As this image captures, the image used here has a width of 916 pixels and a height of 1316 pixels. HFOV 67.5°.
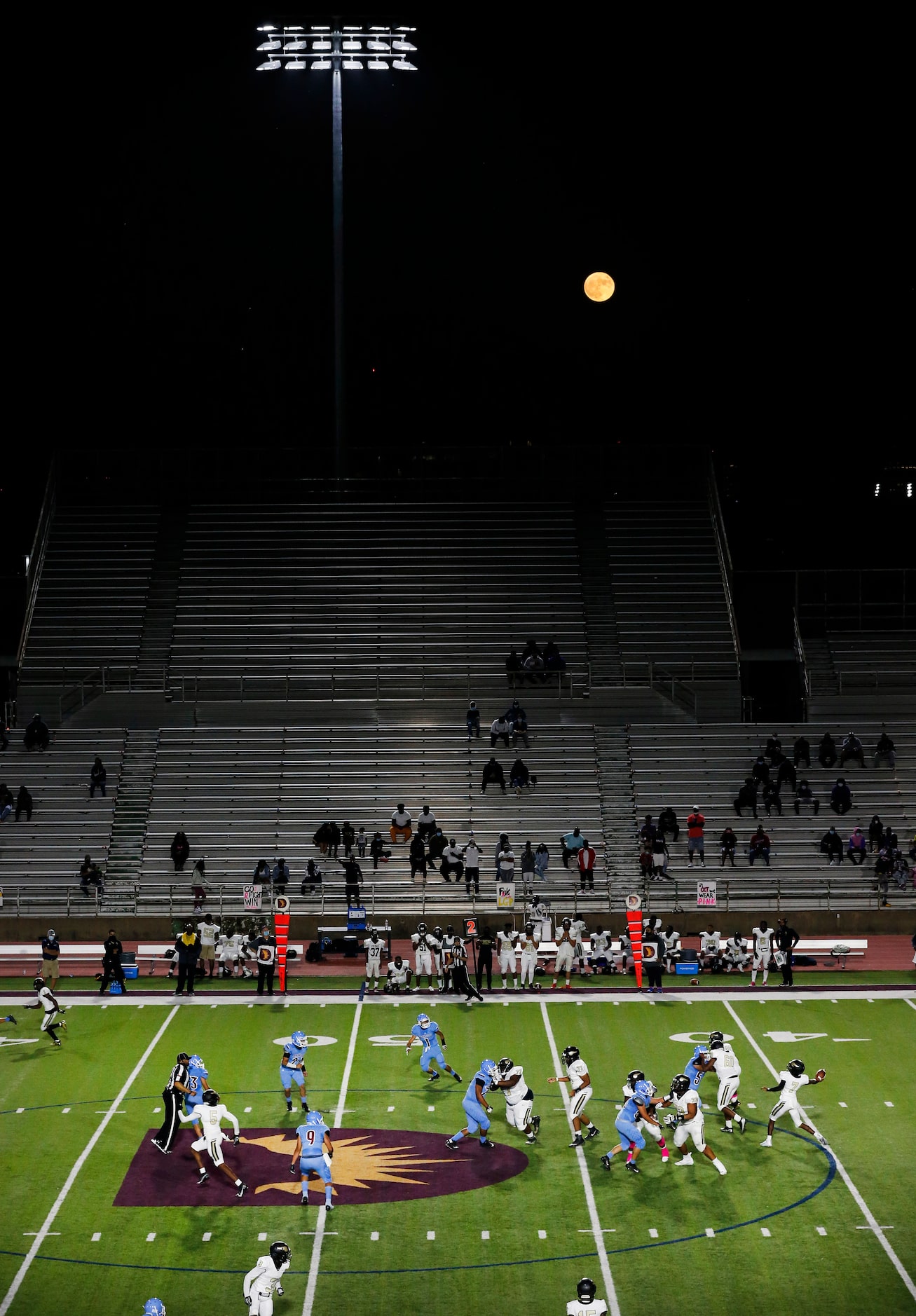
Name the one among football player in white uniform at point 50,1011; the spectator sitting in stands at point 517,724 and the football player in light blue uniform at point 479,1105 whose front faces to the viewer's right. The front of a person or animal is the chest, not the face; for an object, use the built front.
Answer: the football player in light blue uniform

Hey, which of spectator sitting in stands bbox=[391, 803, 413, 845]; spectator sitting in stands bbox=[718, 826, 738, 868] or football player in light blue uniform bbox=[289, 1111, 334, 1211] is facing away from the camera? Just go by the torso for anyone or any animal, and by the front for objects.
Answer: the football player in light blue uniform

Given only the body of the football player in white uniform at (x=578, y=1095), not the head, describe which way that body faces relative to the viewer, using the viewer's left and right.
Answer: facing to the left of the viewer

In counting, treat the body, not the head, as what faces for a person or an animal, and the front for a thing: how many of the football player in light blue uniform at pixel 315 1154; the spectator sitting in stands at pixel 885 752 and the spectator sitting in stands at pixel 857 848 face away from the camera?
1

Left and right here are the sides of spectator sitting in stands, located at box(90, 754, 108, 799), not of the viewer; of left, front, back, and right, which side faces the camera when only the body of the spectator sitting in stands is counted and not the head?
front

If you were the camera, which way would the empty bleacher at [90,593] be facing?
facing the viewer

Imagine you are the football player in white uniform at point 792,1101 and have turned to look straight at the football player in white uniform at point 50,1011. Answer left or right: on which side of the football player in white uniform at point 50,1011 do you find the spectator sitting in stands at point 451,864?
right

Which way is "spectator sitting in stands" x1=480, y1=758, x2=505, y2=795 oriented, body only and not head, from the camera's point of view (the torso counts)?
toward the camera

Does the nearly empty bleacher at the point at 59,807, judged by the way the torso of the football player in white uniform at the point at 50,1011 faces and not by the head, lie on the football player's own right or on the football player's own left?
on the football player's own right

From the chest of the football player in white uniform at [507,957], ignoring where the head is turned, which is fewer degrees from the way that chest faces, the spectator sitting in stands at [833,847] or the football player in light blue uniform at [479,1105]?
the football player in light blue uniform

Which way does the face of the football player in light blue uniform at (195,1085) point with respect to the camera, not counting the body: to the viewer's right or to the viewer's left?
to the viewer's right

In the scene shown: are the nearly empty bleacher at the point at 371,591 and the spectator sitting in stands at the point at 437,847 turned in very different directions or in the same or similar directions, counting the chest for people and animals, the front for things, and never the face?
same or similar directions

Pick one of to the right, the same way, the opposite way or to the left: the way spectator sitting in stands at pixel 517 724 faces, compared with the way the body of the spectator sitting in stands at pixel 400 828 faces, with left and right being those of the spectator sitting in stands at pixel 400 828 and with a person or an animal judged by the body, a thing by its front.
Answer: the same way

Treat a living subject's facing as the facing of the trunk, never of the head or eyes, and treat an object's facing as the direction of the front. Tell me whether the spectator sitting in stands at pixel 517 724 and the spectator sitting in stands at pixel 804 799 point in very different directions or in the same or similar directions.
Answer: same or similar directions
